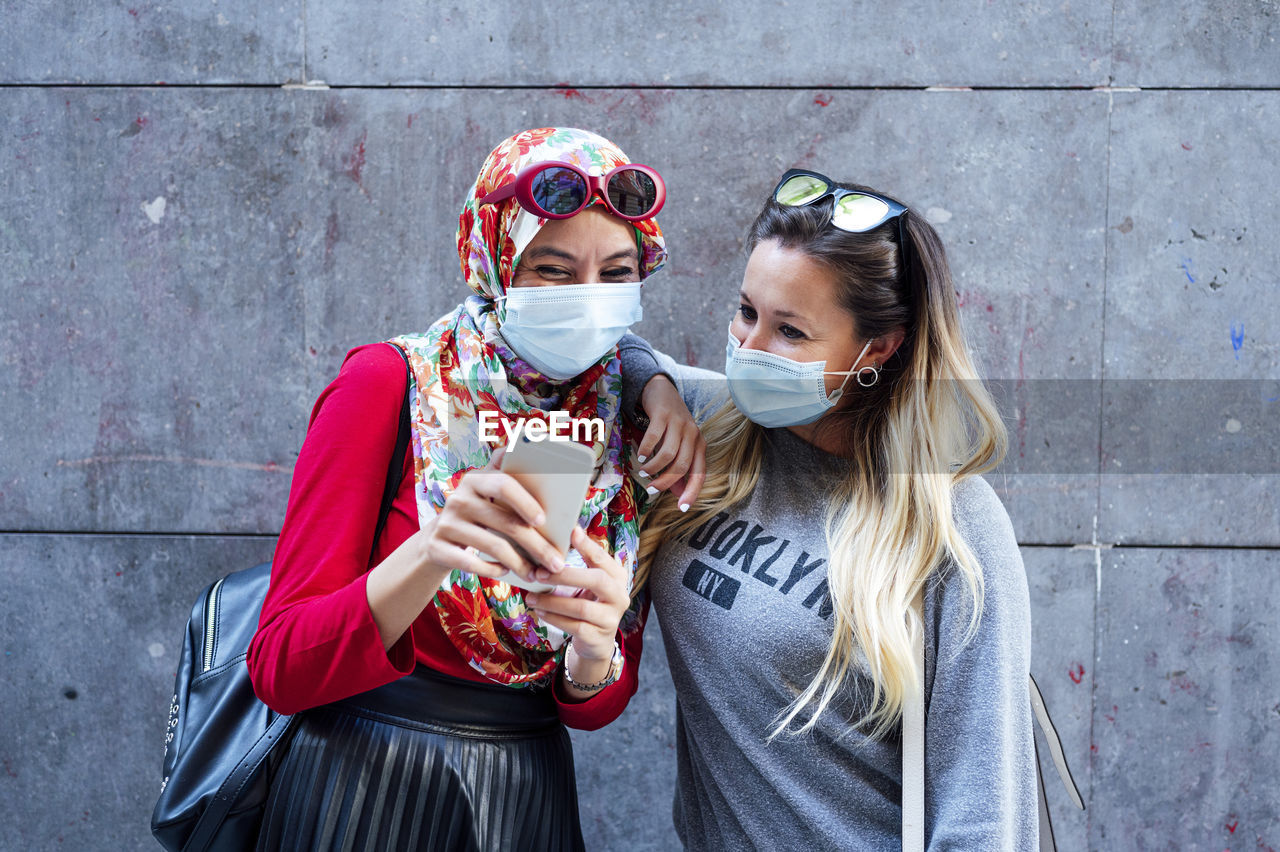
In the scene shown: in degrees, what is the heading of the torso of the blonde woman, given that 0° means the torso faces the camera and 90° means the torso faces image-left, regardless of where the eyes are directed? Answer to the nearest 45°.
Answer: approximately 45°

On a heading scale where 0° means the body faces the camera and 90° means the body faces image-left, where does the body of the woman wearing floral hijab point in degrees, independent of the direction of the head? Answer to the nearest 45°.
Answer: approximately 315°

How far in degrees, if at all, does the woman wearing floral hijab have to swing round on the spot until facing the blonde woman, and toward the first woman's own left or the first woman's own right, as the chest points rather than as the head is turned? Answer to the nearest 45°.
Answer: approximately 45° to the first woman's own left
